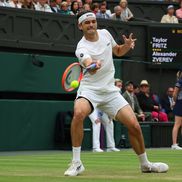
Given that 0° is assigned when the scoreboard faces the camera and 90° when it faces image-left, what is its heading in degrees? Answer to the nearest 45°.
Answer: approximately 0°

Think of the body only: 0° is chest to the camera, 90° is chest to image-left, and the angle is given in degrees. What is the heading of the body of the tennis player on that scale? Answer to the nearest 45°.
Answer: approximately 0°

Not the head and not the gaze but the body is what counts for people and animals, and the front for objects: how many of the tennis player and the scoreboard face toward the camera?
2

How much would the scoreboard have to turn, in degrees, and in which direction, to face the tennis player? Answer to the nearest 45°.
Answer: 0° — it already faces them
